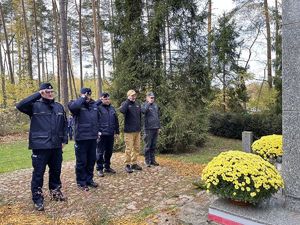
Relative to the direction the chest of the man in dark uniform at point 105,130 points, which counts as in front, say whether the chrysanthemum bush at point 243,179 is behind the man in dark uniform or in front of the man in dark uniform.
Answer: in front

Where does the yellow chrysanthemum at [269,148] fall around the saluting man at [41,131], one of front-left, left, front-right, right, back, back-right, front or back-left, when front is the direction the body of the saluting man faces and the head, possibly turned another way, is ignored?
front-left

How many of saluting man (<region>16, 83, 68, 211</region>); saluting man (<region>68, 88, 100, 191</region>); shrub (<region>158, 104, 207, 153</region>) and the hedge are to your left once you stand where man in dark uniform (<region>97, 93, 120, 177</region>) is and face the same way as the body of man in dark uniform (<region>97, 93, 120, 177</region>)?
2

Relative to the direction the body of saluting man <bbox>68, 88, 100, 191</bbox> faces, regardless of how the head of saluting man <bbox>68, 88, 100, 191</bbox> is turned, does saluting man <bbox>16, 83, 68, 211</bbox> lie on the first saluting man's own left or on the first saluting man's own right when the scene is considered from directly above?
on the first saluting man's own right

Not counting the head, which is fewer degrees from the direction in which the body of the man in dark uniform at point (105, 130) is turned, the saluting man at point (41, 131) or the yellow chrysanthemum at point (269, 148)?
the yellow chrysanthemum

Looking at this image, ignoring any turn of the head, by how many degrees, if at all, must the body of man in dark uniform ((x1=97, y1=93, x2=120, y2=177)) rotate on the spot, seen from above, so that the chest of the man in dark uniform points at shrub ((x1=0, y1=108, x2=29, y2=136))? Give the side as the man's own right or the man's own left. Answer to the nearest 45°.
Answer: approximately 180°

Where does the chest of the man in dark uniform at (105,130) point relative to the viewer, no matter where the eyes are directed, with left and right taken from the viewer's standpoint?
facing the viewer and to the right of the viewer

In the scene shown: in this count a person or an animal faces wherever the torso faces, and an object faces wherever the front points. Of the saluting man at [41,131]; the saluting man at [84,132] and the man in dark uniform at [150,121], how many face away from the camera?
0

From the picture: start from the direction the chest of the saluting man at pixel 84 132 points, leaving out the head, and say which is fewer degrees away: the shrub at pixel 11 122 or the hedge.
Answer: the hedge

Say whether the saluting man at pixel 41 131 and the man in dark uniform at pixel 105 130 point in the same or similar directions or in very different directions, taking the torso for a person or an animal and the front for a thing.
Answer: same or similar directions

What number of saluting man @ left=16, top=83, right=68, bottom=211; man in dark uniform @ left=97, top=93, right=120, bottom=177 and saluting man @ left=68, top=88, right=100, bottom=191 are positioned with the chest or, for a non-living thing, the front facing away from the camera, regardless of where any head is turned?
0

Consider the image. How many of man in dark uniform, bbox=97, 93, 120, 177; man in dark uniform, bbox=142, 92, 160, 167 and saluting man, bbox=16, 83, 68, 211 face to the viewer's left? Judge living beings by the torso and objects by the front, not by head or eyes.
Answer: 0

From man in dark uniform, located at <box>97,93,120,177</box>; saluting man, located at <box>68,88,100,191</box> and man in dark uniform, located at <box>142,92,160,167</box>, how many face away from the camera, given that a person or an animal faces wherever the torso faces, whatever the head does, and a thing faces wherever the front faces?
0

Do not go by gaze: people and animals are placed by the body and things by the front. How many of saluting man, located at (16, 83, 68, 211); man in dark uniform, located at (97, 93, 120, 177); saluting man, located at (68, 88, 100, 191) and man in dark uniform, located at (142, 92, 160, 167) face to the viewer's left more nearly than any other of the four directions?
0

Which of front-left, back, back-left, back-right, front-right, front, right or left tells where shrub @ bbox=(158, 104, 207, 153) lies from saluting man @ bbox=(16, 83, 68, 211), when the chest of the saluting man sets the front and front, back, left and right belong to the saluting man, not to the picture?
left

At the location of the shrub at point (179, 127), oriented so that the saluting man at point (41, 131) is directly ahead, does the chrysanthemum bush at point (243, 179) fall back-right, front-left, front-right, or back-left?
front-left

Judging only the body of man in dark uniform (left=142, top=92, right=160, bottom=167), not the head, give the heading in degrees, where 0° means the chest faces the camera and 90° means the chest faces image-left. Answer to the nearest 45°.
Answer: approximately 315°

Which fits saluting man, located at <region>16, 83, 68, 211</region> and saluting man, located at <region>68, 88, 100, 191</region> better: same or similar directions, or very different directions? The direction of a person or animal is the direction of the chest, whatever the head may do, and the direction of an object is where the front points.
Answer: same or similar directions
